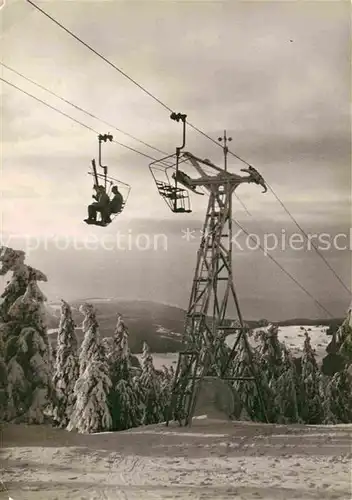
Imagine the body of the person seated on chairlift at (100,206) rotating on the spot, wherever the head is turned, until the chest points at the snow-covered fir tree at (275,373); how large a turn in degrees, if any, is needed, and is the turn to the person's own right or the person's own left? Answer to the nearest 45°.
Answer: approximately 135° to the person's own right

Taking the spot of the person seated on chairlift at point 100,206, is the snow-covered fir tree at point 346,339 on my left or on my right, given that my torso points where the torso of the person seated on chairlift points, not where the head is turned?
on my left
